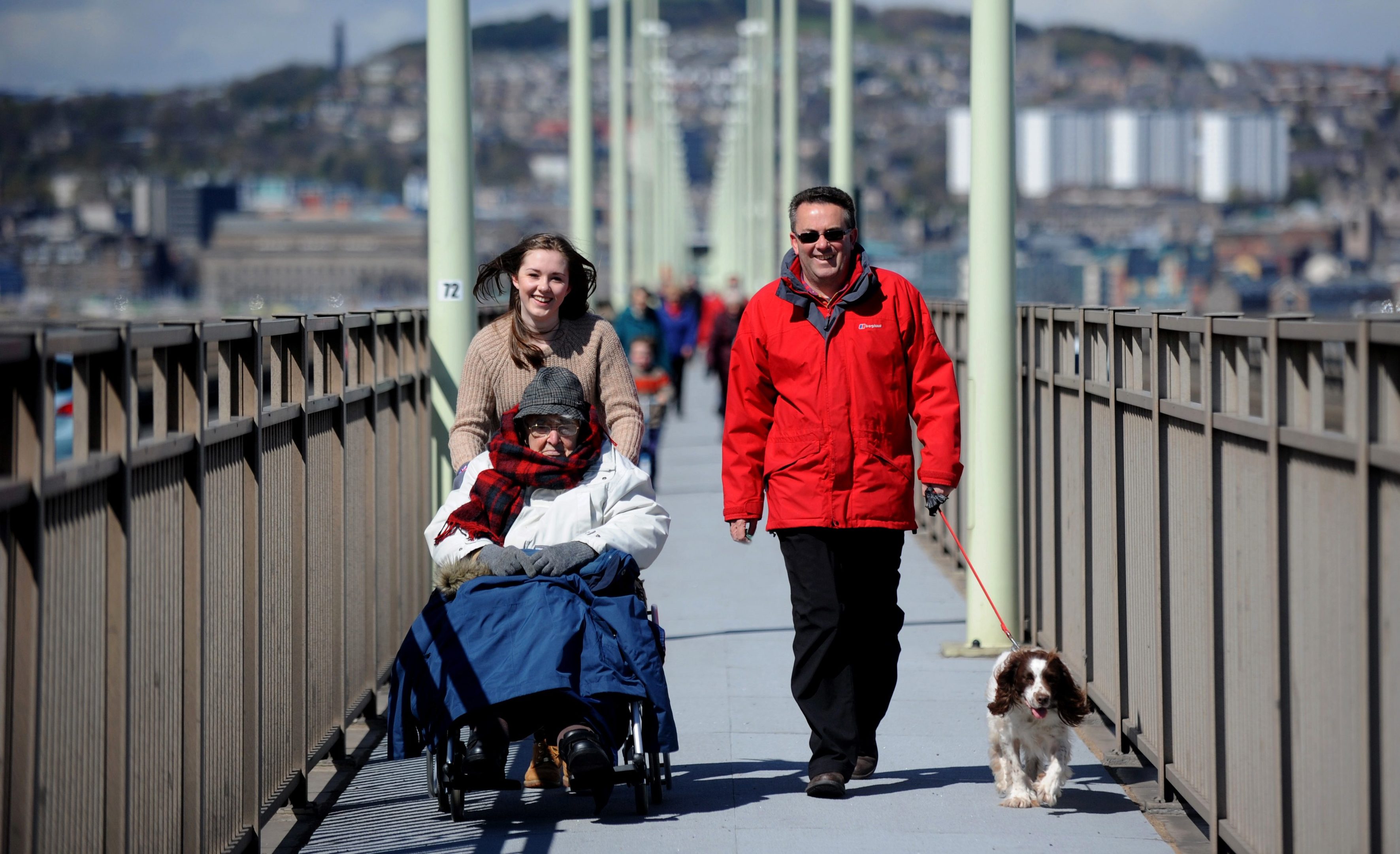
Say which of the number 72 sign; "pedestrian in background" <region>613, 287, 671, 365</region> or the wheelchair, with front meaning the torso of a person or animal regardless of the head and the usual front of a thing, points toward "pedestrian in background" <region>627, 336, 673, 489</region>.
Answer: "pedestrian in background" <region>613, 287, 671, 365</region>

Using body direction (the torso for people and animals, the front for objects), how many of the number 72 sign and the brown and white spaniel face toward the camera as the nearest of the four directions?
2

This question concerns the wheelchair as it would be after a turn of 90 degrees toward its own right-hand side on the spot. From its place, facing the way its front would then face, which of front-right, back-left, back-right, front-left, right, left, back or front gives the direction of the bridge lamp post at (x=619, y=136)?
right

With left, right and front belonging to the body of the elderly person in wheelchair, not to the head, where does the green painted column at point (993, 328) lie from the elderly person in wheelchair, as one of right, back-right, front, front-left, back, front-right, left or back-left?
back-left

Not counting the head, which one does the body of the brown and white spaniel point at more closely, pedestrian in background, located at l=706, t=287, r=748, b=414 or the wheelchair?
the wheelchair

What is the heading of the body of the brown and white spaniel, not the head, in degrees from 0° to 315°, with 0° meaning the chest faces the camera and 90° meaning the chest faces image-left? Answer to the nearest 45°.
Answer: approximately 0°

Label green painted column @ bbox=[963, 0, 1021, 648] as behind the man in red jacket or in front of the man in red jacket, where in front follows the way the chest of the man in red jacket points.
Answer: behind

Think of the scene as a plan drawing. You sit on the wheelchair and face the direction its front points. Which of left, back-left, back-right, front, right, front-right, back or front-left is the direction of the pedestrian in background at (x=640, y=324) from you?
back
